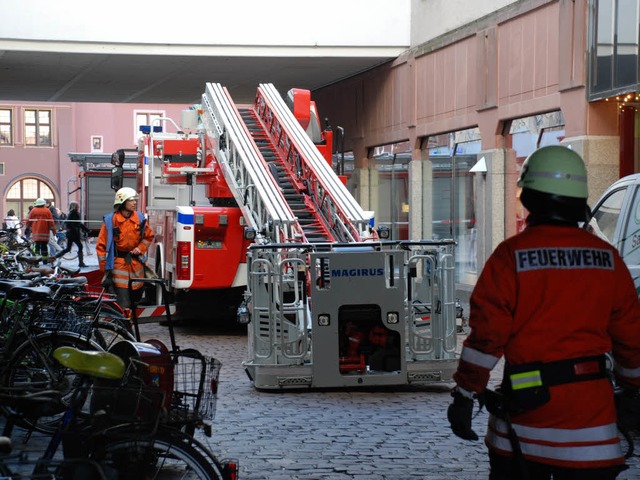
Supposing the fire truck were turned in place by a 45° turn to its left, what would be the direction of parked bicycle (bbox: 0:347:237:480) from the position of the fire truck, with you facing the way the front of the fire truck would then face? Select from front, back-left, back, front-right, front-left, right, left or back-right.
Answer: left

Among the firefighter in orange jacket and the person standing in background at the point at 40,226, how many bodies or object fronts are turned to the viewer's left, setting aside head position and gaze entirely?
0

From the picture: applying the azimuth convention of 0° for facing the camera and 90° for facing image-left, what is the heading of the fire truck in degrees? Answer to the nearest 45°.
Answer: approximately 135°

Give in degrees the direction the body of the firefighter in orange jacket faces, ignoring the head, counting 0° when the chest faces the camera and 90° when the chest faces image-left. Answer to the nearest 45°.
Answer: approximately 315°

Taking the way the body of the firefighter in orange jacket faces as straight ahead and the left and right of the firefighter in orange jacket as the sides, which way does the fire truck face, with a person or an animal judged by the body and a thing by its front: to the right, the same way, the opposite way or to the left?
the opposite way

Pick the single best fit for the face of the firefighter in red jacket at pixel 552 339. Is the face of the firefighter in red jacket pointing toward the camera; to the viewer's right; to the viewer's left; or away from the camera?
away from the camera
